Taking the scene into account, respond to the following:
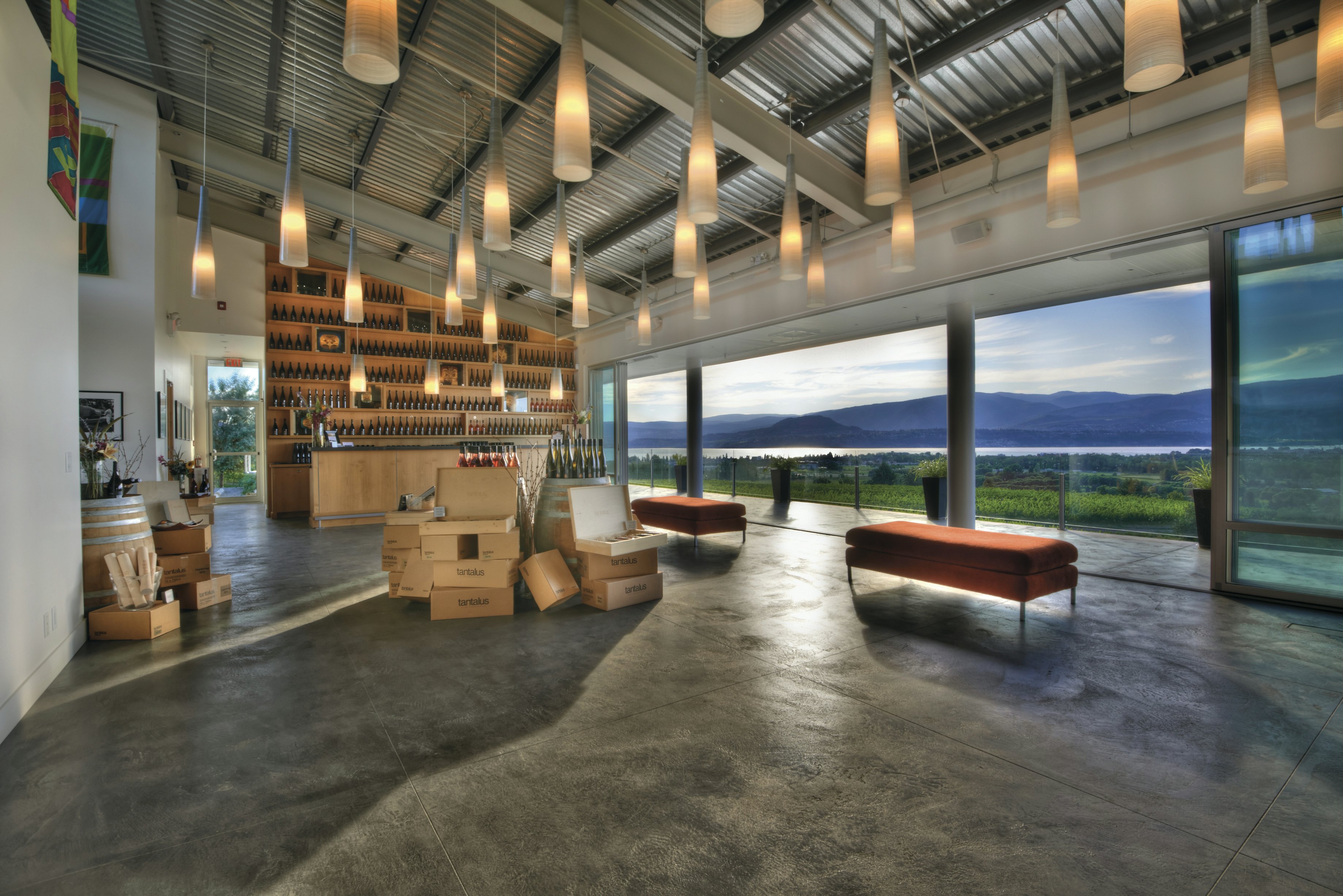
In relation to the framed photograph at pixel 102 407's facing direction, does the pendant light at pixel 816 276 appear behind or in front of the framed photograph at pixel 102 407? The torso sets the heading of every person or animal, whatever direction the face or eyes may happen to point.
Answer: in front

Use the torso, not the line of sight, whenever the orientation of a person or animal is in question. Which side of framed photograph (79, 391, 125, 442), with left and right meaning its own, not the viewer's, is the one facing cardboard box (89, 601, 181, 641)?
front

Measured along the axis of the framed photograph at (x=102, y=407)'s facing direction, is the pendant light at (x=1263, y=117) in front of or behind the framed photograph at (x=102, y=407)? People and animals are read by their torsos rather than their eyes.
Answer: in front

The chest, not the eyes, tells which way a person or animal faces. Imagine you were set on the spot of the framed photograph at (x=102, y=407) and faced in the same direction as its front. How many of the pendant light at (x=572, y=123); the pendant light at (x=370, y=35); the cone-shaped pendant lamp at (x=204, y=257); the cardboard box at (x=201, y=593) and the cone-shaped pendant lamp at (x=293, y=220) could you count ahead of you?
5

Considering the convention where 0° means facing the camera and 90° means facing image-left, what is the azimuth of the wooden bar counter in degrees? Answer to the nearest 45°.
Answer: approximately 0°

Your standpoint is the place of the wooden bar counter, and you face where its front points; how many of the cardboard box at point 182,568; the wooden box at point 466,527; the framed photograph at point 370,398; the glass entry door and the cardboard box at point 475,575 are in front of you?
3

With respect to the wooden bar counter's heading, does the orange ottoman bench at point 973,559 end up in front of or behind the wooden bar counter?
in front

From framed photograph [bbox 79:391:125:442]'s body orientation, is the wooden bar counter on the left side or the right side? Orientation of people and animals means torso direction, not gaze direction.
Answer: on its left

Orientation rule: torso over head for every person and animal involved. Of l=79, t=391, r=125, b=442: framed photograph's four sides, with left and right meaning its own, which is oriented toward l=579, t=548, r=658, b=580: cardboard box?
front

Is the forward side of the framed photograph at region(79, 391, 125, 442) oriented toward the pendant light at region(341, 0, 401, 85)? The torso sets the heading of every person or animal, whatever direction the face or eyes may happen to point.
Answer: yes

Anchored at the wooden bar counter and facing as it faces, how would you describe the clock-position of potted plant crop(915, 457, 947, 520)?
The potted plant is roughly at 10 o'clock from the wooden bar counter.
